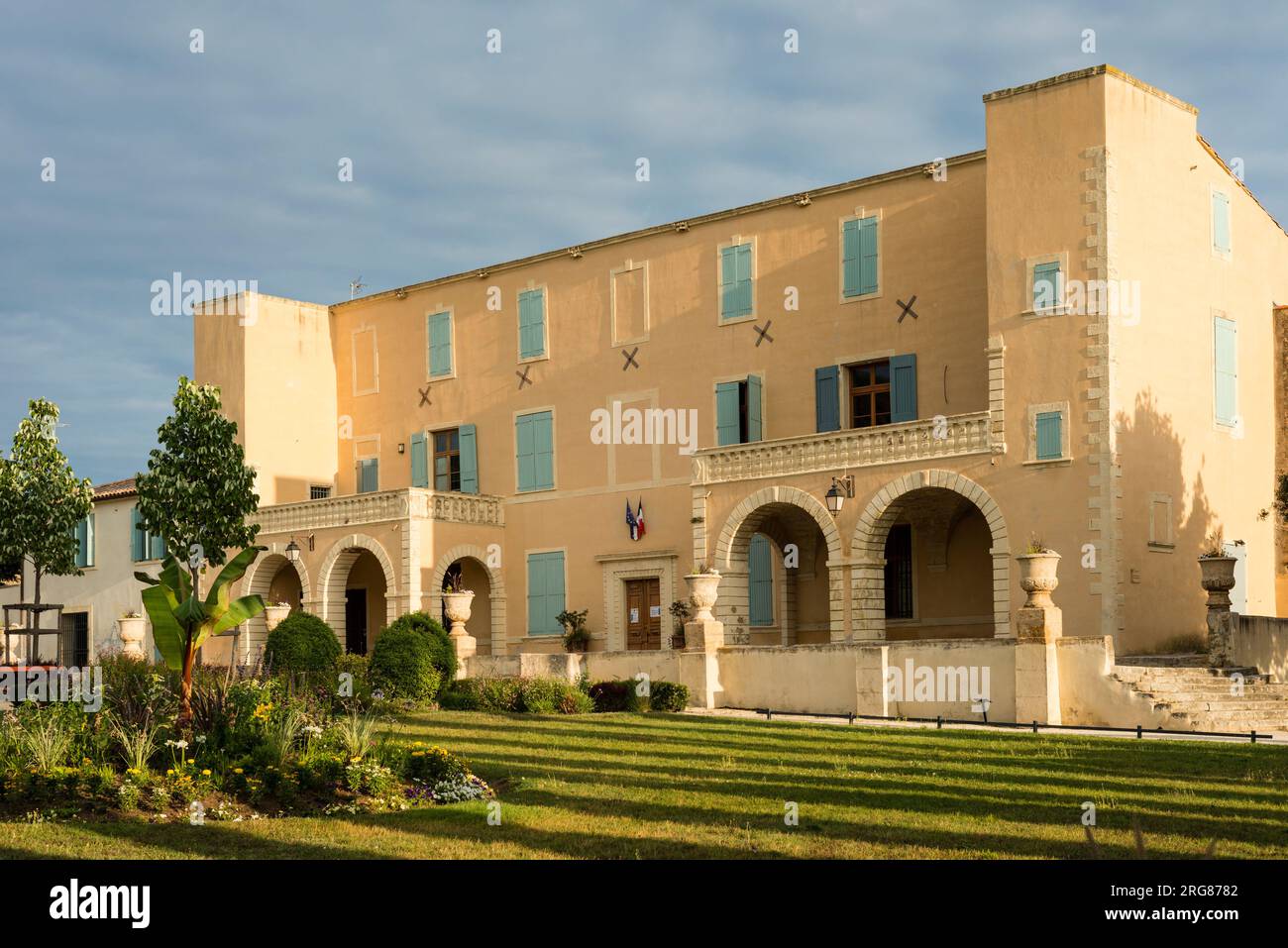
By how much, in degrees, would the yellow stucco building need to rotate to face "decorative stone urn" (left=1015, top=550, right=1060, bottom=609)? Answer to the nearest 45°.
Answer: approximately 45° to its left

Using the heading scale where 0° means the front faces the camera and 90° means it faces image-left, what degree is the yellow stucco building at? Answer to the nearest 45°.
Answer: approximately 45°
